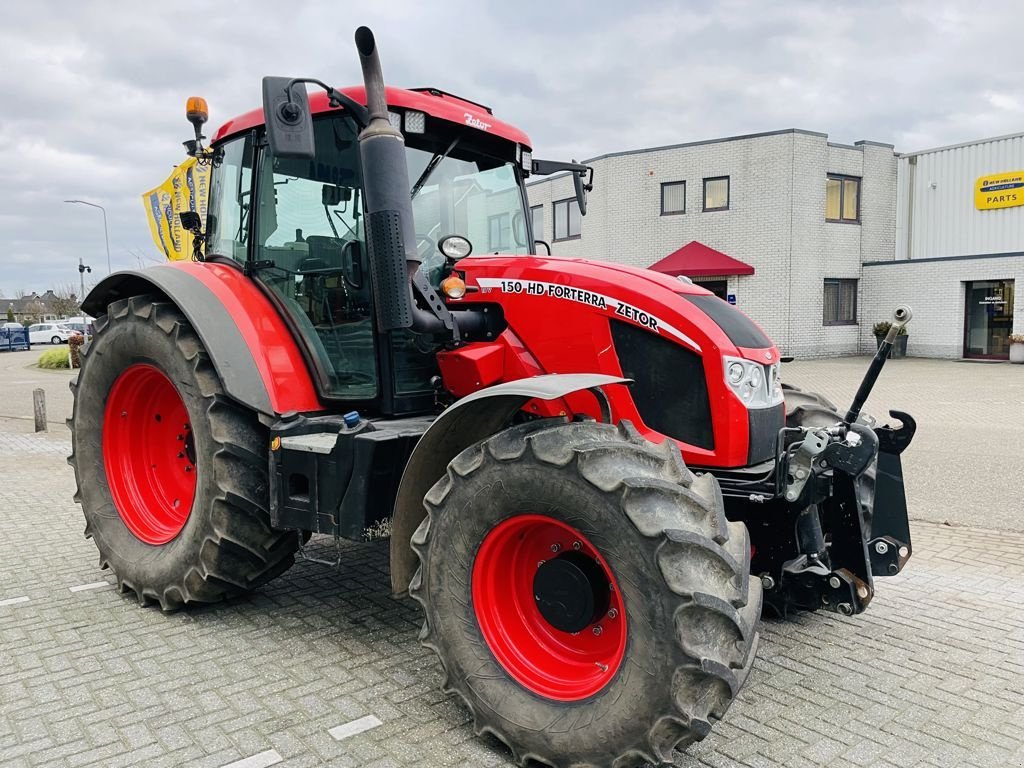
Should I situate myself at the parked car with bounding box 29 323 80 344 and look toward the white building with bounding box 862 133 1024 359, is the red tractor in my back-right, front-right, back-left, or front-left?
front-right

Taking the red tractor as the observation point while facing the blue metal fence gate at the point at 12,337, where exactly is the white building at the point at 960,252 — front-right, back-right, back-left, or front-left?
front-right

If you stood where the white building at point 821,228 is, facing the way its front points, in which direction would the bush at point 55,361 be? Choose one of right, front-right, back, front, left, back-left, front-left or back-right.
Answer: front-right

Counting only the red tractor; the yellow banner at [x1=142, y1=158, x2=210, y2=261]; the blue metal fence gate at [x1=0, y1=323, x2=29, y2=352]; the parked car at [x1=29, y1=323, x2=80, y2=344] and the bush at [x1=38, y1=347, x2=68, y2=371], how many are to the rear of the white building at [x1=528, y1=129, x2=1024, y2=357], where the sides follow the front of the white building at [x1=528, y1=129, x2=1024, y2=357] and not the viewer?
0

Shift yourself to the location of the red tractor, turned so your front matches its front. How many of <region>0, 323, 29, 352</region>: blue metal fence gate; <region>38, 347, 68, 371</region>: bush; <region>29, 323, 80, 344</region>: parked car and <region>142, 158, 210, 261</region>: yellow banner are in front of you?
0

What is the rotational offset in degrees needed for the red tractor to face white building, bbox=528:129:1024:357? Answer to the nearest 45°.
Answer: approximately 90° to its left

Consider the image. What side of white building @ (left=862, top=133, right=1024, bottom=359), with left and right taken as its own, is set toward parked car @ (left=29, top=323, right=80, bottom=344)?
right

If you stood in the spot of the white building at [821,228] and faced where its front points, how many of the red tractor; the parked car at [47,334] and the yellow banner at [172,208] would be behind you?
0

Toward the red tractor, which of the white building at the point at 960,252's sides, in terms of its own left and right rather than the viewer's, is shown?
front

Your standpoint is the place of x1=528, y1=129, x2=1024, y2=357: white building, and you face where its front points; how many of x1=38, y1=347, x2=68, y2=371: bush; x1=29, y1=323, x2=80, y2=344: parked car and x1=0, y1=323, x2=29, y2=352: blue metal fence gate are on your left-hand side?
0

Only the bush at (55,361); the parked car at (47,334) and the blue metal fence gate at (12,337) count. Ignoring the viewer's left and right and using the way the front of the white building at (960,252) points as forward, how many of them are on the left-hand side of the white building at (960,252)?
0

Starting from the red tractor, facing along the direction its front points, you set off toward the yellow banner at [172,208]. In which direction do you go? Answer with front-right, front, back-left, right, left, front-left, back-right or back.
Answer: back

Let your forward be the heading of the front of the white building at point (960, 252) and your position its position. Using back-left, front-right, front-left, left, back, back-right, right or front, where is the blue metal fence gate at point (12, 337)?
right

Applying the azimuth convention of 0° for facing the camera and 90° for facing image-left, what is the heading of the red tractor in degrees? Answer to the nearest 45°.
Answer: approximately 315°

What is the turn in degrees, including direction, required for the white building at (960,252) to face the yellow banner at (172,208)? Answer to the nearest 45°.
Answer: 0° — it already faces it

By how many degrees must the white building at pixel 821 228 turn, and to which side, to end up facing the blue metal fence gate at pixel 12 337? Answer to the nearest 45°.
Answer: approximately 45° to its right

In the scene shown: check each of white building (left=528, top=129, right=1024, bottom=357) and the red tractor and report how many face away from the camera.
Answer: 0

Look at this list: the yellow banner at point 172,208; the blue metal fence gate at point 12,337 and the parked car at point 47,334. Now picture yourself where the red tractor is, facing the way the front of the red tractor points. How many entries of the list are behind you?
3

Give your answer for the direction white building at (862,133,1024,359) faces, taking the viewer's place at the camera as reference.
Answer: facing the viewer

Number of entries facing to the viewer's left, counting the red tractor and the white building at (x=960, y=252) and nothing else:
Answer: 0
